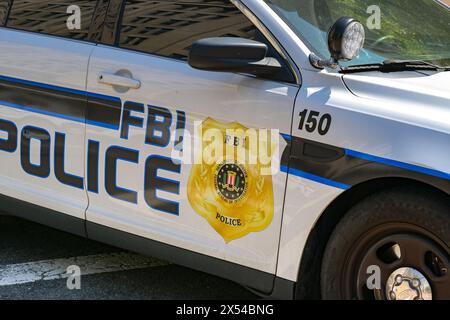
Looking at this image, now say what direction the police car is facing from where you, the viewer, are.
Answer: facing the viewer and to the right of the viewer
